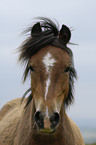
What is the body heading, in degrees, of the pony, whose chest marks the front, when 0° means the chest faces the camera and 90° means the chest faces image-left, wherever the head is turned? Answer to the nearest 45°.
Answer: approximately 0°
